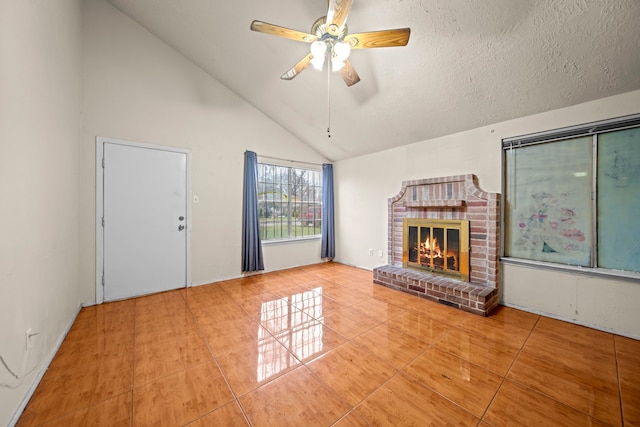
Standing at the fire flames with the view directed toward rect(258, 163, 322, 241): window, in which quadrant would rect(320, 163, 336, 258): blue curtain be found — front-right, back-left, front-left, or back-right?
front-right

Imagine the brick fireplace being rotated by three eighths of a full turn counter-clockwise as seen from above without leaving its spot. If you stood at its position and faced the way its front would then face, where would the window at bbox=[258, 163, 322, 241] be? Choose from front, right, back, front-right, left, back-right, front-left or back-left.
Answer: back

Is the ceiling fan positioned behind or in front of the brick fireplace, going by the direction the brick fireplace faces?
in front

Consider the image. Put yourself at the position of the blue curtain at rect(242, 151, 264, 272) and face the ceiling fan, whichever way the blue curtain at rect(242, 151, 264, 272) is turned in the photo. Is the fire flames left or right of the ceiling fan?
left

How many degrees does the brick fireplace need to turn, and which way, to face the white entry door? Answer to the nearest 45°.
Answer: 0° — it already faces it

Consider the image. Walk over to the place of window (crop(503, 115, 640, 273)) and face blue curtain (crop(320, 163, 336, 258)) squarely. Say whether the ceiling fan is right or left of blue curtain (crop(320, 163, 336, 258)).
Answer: left

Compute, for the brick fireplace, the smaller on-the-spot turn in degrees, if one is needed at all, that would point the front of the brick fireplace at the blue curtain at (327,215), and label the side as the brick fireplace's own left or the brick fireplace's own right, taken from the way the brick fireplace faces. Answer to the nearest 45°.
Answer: approximately 45° to the brick fireplace's own right

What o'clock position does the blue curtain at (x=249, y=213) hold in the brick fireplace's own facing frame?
The blue curtain is roughly at 1 o'clock from the brick fireplace.

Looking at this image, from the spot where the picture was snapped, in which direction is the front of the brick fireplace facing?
facing the viewer and to the left of the viewer

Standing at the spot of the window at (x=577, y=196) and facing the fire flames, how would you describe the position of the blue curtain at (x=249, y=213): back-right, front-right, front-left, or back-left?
front-left

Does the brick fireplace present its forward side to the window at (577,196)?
no

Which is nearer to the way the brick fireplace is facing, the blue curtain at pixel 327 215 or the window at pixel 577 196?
the blue curtain
